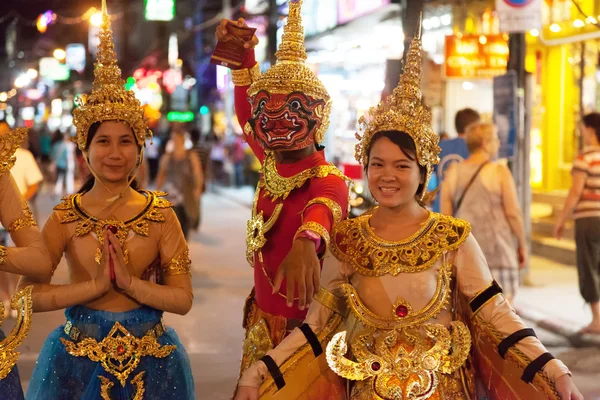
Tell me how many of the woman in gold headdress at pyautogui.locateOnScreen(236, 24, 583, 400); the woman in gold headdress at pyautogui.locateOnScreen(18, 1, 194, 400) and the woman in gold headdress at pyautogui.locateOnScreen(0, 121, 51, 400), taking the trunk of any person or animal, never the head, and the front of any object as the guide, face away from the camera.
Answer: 0

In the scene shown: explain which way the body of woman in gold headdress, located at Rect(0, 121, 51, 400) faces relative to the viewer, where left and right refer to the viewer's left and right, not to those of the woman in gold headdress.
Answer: facing the viewer

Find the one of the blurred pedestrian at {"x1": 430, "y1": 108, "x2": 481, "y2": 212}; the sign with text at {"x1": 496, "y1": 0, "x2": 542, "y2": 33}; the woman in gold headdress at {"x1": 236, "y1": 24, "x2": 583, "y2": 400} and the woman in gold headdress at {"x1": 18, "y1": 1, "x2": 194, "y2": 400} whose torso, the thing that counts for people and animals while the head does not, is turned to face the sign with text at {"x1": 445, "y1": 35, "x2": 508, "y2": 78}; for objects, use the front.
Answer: the blurred pedestrian

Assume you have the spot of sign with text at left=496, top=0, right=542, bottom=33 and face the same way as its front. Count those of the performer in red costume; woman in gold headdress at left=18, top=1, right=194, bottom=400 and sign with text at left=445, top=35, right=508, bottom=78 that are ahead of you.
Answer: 2

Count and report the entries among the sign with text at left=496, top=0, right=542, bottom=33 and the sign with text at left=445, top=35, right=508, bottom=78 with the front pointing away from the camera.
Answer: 0

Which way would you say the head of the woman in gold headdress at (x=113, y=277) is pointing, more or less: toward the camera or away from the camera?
toward the camera

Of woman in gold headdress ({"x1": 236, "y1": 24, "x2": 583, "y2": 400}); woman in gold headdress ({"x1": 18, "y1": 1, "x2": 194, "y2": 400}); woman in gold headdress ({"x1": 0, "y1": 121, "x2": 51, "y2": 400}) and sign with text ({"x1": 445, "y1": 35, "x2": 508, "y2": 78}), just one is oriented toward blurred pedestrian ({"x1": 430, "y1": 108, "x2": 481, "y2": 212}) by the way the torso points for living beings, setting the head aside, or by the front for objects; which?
the sign with text

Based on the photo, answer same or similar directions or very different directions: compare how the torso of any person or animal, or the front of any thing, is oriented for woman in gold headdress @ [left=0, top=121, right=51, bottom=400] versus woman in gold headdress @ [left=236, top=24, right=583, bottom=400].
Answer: same or similar directions

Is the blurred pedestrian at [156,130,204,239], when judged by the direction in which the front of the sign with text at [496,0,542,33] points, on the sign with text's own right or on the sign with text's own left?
on the sign with text's own right

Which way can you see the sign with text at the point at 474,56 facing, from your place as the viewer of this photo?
facing the viewer

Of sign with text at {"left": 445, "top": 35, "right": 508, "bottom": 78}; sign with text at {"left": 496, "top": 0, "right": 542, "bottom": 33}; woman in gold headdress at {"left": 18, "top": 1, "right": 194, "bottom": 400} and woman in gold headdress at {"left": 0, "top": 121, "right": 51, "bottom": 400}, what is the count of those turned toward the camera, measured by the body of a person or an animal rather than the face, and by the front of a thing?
4

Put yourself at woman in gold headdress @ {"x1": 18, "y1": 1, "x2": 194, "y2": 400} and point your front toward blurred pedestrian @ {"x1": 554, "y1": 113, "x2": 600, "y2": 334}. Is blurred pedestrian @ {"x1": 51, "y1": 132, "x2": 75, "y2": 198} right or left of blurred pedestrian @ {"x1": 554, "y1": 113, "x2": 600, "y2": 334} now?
left

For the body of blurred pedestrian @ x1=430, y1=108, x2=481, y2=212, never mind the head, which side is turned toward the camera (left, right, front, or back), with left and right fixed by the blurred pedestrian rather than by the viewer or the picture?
back

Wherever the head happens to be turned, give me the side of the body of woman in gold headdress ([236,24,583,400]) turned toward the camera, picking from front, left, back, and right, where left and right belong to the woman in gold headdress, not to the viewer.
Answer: front

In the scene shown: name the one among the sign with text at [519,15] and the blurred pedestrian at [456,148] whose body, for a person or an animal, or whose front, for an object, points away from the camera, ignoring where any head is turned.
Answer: the blurred pedestrian

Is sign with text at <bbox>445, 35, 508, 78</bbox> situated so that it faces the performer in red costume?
yes

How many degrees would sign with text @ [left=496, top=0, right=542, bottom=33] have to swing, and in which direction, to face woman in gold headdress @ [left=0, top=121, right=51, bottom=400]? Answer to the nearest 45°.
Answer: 0° — it already faces them

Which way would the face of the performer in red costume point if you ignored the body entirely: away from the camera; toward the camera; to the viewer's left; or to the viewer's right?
toward the camera
